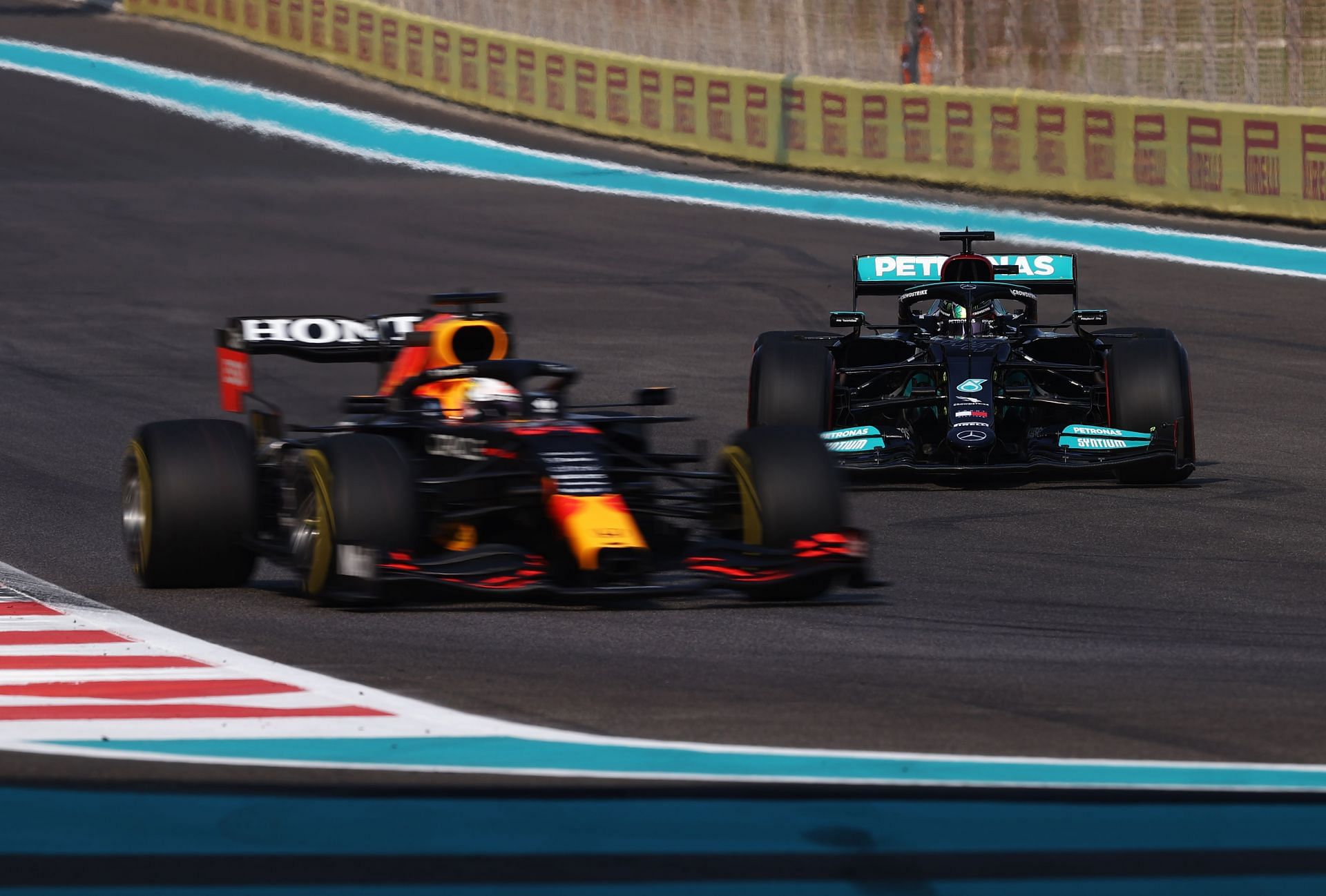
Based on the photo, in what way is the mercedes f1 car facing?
toward the camera

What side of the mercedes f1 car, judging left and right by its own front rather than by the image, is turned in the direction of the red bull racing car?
front
